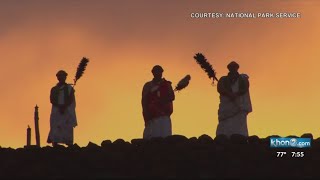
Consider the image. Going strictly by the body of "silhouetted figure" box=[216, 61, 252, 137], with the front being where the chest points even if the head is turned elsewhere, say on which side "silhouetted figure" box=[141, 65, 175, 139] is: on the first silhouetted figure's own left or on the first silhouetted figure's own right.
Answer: on the first silhouetted figure's own right

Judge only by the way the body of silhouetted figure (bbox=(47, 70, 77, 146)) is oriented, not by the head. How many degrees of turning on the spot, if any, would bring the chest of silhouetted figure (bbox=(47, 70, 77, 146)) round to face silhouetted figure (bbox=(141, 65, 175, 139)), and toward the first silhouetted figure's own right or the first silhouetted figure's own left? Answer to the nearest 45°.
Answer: approximately 45° to the first silhouetted figure's own left

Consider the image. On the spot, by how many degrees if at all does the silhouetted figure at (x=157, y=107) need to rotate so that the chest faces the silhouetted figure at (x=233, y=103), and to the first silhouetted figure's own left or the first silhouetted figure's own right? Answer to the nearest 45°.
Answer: approximately 90° to the first silhouetted figure's own left

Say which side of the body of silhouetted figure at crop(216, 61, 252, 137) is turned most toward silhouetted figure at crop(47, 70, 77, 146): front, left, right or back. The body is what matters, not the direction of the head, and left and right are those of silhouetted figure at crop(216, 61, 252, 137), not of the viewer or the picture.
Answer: right

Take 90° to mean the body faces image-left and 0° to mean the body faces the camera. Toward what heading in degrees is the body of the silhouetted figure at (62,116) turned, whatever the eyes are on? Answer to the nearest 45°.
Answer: approximately 0°

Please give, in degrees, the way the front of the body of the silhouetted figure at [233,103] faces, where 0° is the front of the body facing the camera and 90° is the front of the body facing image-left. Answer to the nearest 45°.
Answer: approximately 0°
